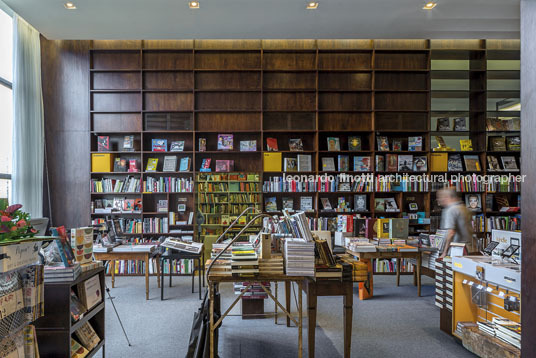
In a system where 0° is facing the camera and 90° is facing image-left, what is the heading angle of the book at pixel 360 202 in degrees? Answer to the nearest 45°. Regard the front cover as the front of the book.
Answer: approximately 0°

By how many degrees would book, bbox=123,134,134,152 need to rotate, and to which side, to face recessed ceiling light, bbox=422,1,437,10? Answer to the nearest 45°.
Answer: approximately 45° to its left

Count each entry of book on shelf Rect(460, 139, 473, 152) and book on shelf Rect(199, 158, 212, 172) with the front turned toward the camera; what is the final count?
2

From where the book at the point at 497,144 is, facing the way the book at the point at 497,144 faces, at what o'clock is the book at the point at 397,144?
the book at the point at 397,144 is roughly at 2 o'clock from the book at the point at 497,144.

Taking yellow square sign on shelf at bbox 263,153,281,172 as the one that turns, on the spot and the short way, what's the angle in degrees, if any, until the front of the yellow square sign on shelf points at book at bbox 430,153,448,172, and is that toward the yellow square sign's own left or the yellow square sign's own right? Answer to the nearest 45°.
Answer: approximately 90° to the yellow square sign's own left

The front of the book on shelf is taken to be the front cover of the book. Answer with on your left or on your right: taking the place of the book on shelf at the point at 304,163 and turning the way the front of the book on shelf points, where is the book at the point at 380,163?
on your left

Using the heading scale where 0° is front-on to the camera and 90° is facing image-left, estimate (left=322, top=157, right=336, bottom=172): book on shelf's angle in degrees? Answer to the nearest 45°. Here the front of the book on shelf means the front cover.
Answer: approximately 0°

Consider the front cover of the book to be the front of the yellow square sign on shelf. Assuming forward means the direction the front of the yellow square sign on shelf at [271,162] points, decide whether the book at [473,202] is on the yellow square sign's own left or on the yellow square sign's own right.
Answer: on the yellow square sign's own left
